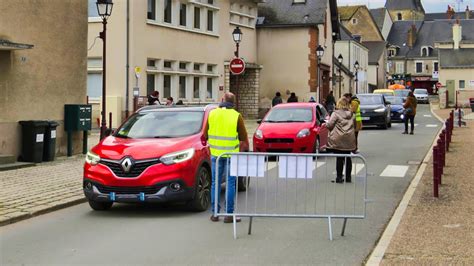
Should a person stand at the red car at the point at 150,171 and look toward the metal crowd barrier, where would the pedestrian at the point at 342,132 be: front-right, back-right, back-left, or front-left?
front-left

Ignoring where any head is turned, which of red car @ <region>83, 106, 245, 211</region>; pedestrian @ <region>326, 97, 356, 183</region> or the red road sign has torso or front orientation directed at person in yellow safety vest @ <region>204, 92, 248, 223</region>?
the red road sign

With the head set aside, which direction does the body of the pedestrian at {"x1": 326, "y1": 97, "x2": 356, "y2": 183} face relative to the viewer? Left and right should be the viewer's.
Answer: facing away from the viewer and to the left of the viewer

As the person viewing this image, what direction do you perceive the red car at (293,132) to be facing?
facing the viewer and to the left of the viewer

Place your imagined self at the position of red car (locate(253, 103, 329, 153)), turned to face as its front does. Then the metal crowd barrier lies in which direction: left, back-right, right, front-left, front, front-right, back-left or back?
front-left

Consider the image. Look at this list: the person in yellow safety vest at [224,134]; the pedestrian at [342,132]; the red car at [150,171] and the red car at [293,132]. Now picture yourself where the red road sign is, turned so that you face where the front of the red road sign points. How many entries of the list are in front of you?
4

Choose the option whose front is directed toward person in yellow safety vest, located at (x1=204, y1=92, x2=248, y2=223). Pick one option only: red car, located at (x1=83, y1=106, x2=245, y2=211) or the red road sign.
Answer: the red road sign

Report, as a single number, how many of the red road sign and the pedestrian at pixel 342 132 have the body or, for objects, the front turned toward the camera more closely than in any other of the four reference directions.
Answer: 1

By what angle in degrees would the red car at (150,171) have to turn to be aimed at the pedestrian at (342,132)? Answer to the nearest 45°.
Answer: approximately 180°

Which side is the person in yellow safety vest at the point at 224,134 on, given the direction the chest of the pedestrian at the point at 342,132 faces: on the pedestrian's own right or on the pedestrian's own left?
on the pedestrian's own left
